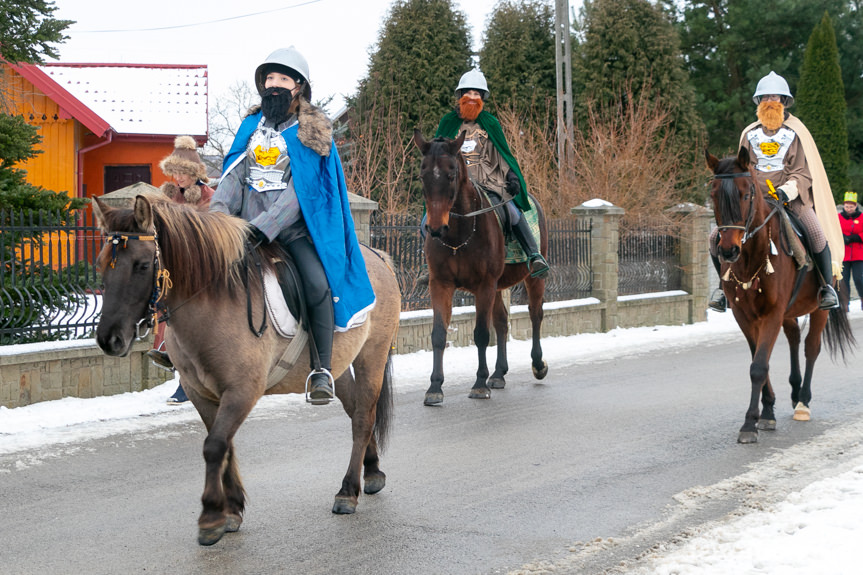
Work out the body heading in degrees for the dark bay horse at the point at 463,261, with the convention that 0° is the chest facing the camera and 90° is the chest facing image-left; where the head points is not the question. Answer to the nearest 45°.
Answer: approximately 45°

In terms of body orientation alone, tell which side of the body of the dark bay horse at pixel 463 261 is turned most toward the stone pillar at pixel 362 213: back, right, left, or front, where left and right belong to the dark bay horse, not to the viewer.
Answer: right

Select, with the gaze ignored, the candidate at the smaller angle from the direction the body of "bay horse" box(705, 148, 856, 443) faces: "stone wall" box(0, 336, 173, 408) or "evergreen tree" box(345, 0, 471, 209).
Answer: the stone wall

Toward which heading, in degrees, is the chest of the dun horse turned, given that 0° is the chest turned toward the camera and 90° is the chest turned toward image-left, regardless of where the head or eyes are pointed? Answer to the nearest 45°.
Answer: approximately 45°

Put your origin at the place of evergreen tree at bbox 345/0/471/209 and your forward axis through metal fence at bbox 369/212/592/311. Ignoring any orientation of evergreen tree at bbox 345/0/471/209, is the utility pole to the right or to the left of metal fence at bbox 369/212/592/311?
left

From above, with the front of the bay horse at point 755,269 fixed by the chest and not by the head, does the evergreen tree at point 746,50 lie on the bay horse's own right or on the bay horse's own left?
on the bay horse's own right

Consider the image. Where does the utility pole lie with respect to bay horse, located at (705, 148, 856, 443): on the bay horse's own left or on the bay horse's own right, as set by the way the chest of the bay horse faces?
on the bay horse's own right
